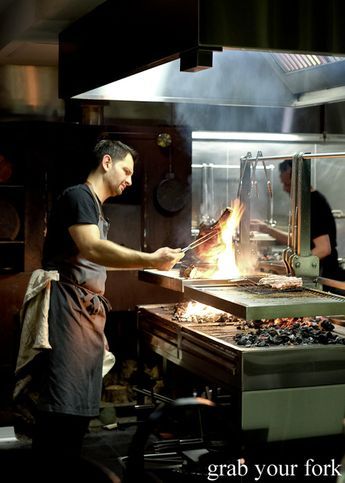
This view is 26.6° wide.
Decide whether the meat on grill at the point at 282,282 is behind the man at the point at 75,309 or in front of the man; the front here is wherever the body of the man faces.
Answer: in front

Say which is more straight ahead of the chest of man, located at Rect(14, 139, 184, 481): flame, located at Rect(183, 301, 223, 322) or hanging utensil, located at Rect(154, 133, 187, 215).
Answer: the flame

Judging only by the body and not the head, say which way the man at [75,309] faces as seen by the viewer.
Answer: to the viewer's right

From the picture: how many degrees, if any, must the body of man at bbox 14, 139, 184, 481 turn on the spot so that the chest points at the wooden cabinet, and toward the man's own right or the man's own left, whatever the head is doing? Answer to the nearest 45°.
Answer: approximately 90° to the man's own left

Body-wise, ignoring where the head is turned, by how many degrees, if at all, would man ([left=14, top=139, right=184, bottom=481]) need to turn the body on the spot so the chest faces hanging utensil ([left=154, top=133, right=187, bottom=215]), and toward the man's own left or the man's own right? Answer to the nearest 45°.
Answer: approximately 90° to the man's own left

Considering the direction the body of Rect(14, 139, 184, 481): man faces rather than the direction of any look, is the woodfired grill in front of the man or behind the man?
in front

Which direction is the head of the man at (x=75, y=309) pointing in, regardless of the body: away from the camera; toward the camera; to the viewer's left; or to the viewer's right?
to the viewer's right

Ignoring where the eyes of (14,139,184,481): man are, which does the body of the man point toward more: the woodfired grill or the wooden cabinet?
the woodfired grill

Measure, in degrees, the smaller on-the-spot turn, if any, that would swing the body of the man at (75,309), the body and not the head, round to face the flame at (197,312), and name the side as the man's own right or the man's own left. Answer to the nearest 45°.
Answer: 0° — they already face it
